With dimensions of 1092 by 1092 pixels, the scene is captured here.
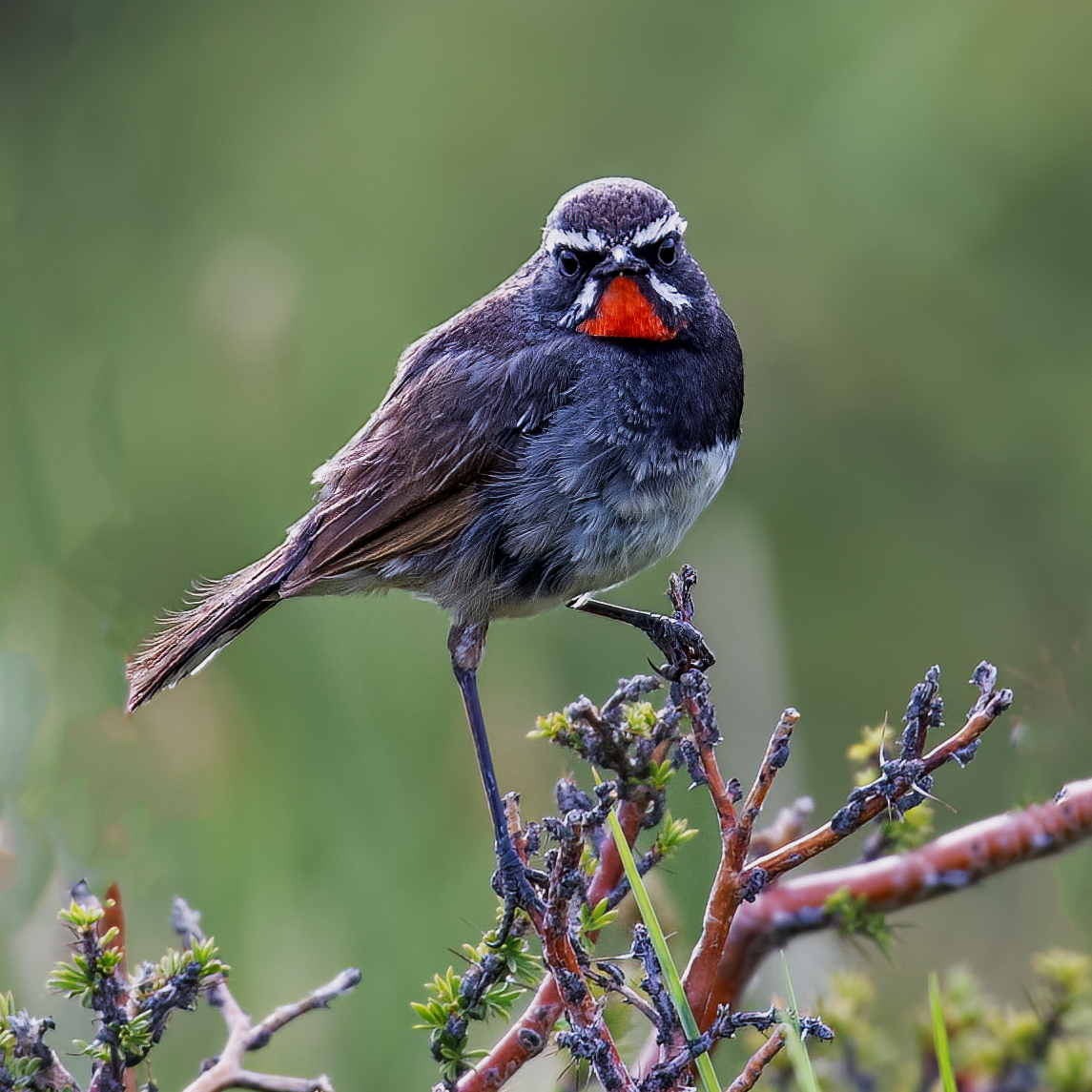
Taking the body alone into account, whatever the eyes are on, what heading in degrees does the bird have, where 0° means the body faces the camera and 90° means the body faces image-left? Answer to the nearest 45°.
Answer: approximately 315°
